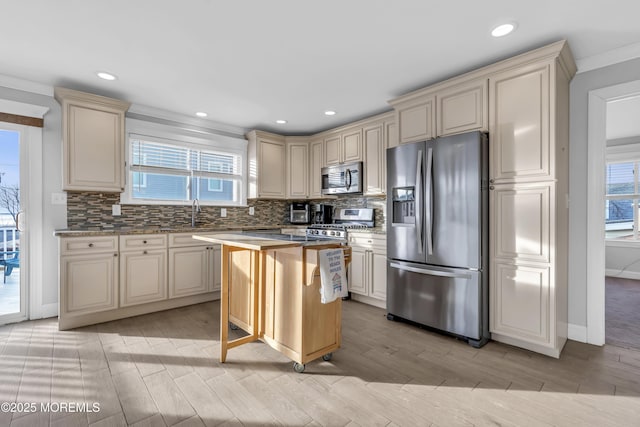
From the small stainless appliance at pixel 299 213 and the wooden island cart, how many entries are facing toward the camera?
1

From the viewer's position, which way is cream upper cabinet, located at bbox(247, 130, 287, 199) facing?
facing the viewer and to the right of the viewer

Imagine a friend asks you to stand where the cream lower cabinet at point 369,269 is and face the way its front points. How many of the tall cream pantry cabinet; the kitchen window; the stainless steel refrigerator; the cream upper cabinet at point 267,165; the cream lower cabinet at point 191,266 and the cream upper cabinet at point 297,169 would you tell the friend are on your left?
2

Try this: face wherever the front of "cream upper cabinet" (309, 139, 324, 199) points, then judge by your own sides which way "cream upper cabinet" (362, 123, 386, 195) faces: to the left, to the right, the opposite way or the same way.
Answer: the same way

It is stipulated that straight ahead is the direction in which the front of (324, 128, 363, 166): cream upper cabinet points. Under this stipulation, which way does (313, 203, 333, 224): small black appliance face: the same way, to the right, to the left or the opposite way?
the same way

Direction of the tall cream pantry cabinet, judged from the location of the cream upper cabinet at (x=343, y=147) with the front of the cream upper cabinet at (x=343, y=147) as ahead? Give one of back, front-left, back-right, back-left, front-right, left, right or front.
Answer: left

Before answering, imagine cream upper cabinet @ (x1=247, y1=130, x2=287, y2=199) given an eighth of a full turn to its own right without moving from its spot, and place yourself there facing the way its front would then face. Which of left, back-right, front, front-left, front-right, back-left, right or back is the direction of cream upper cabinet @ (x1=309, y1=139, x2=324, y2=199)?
left

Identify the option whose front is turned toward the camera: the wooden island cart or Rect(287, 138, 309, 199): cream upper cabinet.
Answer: the cream upper cabinet

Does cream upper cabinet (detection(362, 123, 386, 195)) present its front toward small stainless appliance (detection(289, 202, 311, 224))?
no

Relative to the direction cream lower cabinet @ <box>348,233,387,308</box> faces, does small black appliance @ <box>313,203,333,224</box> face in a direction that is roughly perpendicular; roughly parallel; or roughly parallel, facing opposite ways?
roughly parallel

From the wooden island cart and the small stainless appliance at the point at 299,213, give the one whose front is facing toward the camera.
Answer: the small stainless appliance

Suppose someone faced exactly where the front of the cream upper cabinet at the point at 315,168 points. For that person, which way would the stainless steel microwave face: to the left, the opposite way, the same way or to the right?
the same way

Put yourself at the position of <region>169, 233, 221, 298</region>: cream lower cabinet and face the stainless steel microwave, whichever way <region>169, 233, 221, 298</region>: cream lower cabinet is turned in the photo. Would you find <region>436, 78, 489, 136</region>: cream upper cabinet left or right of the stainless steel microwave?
right

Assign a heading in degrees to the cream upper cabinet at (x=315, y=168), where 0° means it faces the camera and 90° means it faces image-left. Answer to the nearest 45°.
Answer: approximately 45°

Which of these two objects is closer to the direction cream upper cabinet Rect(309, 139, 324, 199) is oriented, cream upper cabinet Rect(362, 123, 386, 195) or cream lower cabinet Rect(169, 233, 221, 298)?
the cream lower cabinet

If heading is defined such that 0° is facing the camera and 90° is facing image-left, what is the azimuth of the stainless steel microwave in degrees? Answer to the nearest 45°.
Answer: approximately 45°

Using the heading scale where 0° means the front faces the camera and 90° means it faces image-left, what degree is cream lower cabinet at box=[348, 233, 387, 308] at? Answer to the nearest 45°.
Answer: approximately 45°

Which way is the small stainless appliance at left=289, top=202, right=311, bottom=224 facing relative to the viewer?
toward the camera

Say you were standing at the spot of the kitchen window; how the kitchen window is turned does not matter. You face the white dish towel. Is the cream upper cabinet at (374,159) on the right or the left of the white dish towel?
left

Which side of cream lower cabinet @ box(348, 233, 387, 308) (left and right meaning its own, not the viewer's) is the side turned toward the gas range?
right

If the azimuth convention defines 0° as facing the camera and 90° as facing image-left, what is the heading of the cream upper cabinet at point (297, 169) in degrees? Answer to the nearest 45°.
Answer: approximately 0°
